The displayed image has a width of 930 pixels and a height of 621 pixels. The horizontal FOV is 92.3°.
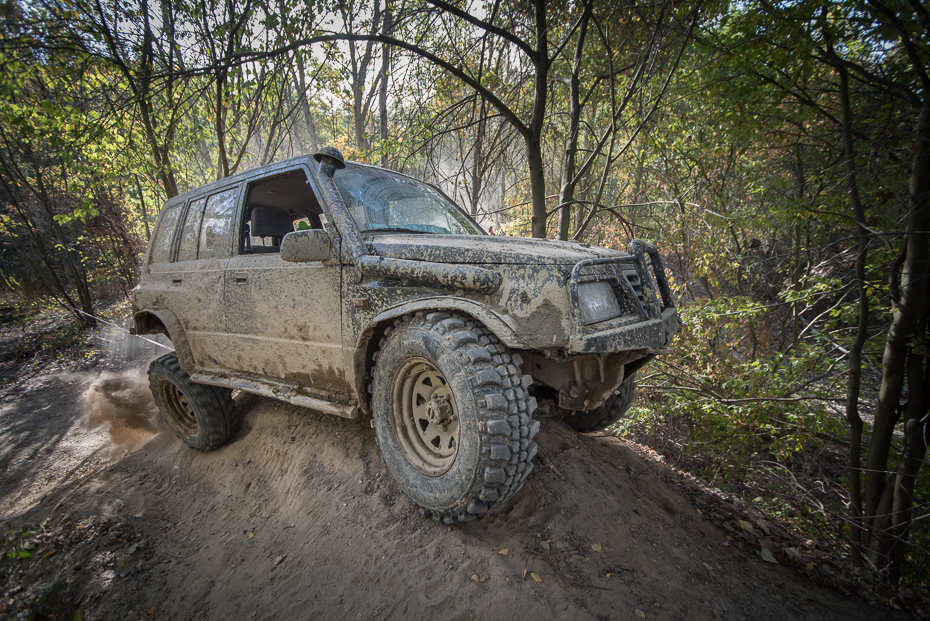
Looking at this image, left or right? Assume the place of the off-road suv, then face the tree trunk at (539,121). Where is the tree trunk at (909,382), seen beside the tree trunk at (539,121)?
right

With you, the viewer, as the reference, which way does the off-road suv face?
facing the viewer and to the right of the viewer

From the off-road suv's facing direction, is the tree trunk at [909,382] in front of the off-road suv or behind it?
in front

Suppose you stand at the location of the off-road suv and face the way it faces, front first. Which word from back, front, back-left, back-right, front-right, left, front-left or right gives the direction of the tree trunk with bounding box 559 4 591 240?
left

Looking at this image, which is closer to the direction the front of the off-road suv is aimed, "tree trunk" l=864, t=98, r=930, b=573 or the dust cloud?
the tree trunk

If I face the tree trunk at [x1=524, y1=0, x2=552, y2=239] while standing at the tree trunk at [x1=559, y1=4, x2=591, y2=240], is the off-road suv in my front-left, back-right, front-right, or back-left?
front-left

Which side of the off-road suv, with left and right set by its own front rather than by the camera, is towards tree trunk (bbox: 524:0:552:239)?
left

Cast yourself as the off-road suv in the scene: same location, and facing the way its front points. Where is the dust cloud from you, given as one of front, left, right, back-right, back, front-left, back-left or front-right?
back
